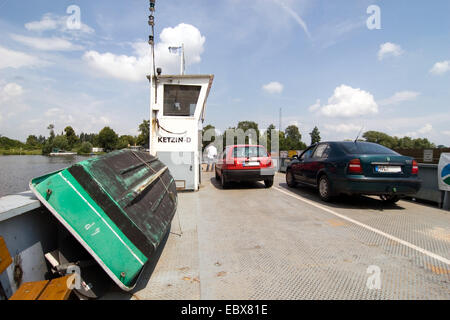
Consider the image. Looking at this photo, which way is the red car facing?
away from the camera

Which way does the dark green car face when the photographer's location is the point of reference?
facing away from the viewer and to the left of the viewer

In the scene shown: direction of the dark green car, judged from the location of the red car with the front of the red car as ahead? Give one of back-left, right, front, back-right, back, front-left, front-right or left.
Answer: back-right
